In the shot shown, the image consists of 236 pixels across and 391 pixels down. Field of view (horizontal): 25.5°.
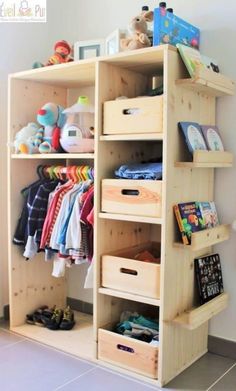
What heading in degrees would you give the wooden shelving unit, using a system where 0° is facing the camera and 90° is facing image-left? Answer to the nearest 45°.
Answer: approximately 45°

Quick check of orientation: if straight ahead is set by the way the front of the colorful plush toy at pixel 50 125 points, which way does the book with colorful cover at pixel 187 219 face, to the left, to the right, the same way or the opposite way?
to the left

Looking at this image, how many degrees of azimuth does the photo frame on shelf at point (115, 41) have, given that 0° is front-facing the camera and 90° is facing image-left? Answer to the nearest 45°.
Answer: approximately 45°

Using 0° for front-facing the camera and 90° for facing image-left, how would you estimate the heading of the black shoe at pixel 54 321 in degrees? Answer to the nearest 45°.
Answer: approximately 45°

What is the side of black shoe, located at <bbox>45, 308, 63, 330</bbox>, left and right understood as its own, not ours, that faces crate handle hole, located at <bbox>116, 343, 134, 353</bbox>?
left

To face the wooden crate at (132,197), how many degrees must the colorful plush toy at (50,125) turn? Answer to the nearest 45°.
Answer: approximately 90° to its left

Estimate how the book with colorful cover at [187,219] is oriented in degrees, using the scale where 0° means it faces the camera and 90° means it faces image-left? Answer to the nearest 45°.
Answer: approximately 315°

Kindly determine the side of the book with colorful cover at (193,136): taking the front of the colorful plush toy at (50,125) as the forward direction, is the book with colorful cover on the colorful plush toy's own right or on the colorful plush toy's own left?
on the colorful plush toy's own left

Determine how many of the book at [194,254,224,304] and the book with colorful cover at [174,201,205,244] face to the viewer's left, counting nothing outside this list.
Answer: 0

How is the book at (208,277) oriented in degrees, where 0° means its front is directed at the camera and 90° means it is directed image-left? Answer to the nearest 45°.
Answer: approximately 315°
